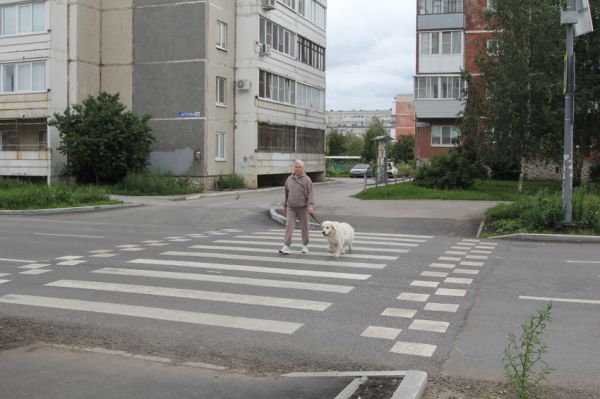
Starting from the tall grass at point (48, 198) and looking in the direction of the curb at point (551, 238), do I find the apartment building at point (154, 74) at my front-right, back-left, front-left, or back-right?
back-left

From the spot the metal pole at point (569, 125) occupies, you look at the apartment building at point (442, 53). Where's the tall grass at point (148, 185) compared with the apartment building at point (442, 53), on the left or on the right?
left

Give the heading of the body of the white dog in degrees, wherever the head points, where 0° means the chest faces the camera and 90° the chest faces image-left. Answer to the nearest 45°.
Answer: approximately 45°

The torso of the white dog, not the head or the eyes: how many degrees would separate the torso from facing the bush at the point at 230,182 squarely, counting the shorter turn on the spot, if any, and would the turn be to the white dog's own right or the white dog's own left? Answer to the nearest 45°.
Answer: approximately 135° to the white dog's own right

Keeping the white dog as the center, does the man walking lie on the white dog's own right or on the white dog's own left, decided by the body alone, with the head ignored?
on the white dog's own right

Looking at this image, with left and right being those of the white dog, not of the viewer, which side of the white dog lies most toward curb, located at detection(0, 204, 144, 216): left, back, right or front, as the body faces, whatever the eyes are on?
right

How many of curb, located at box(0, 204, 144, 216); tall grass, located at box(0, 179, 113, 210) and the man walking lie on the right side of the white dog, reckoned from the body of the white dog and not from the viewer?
3

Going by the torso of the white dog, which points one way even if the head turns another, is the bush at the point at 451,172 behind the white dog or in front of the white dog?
behind

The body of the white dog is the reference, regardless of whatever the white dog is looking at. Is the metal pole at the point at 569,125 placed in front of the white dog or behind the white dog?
behind

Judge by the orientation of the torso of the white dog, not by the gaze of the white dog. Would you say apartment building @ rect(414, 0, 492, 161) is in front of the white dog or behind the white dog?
behind

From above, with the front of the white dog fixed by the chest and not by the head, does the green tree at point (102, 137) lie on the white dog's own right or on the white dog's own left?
on the white dog's own right

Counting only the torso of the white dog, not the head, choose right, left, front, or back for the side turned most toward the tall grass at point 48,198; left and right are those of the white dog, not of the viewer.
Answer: right
